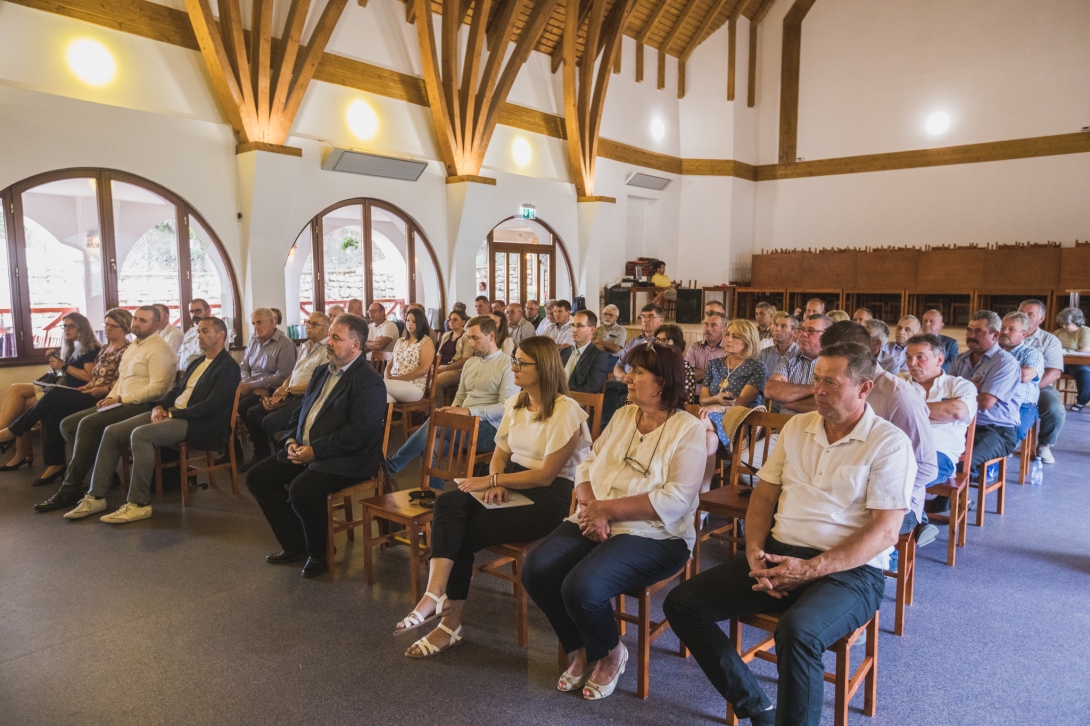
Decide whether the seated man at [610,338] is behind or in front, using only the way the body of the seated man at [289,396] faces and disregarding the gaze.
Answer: behind

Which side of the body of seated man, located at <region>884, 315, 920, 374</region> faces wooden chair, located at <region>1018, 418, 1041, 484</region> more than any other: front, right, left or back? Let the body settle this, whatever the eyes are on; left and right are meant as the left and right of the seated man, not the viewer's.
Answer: left

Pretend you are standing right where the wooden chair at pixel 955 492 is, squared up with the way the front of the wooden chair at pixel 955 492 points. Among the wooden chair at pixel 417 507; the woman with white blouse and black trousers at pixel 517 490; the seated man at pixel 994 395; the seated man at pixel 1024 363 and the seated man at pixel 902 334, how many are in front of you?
2

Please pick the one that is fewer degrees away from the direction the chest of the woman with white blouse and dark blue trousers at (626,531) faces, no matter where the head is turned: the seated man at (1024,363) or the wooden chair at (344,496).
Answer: the wooden chair

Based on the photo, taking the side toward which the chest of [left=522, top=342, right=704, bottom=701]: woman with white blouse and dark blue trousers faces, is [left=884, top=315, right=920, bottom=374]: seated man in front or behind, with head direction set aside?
behind

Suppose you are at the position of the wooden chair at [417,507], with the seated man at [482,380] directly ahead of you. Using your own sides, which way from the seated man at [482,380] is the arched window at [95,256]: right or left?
left

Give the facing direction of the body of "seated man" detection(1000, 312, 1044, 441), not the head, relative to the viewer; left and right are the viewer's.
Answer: facing the viewer and to the left of the viewer

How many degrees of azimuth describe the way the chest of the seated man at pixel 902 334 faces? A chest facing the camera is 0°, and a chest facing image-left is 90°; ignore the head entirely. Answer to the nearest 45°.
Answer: approximately 45°

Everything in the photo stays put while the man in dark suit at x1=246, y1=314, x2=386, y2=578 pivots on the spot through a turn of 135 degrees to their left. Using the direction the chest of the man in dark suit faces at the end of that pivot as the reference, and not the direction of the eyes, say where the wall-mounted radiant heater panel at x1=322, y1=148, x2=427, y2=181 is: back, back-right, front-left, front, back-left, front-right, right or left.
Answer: left

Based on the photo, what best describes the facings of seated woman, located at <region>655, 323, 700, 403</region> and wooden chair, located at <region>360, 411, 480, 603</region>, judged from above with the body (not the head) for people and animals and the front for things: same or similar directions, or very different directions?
same or similar directions

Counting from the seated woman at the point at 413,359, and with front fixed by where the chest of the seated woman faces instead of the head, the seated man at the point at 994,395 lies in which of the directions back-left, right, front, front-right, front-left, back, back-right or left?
left

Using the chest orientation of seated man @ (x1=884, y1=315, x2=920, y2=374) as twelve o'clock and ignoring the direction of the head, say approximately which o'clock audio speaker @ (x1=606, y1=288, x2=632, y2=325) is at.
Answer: The audio speaker is roughly at 3 o'clock from the seated man.

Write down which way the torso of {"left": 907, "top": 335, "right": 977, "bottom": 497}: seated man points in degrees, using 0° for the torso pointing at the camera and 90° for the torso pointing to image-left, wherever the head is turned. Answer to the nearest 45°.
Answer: approximately 45°

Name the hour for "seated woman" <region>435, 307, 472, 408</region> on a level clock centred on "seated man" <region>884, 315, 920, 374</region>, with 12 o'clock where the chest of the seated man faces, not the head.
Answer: The seated woman is roughly at 1 o'clock from the seated man.

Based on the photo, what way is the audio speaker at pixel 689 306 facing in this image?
toward the camera
